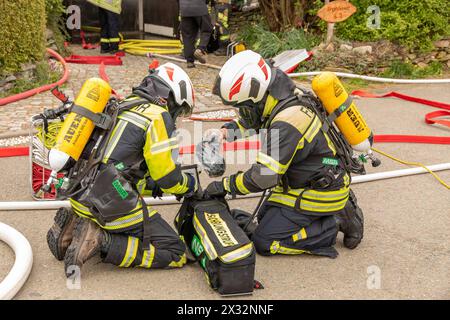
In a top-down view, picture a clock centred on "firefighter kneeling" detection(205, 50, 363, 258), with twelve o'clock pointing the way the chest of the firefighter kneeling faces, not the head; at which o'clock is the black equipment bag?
The black equipment bag is roughly at 10 o'clock from the firefighter kneeling.

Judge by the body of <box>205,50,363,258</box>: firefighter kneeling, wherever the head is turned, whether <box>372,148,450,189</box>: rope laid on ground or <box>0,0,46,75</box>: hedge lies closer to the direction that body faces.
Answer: the hedge

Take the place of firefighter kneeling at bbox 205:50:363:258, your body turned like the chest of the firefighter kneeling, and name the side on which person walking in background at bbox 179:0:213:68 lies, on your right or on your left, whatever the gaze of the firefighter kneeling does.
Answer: on your right

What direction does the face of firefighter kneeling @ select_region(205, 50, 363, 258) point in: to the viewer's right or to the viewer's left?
to the viewer's left

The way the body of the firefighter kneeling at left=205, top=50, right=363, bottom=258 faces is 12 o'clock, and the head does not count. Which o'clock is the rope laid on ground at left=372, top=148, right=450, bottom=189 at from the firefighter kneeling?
The rope laid on ground is roughly at 4 o'clock from the firefighter kneeling.

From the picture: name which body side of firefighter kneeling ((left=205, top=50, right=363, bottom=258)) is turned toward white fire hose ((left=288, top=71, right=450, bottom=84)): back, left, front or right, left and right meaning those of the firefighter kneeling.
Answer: right

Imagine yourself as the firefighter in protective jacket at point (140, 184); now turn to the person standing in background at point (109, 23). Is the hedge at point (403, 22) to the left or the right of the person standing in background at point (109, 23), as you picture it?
right

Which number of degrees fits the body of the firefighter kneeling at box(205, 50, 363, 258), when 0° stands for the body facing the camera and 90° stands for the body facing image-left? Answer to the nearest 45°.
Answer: approximately 90°

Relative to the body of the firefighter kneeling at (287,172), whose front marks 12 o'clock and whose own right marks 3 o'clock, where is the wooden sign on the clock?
The wooden sign is roughly at 3 o'clock from the firefighter kneeling.

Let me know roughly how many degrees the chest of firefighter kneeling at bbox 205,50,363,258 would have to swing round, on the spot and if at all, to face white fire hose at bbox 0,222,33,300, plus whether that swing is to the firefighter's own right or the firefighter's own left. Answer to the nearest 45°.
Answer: approximately 45° to the firefighter's own left

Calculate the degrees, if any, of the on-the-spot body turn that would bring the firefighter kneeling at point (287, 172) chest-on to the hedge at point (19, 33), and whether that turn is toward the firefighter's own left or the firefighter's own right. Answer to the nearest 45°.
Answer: approximately 45° to the firefighter's own right

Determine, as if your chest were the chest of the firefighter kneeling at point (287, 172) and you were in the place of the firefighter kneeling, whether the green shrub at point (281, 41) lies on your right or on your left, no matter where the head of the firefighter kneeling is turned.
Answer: on your right
